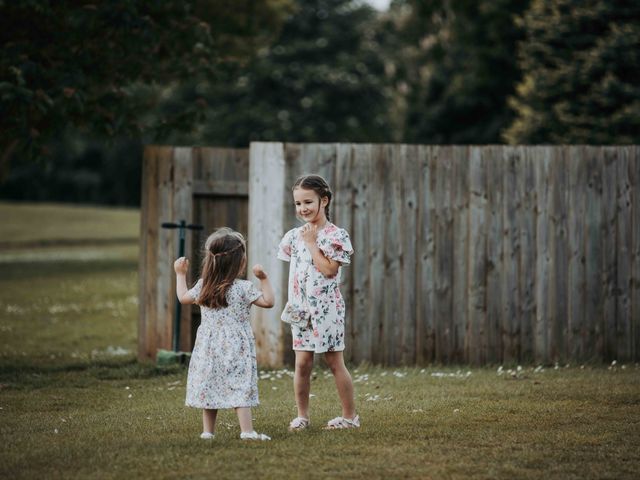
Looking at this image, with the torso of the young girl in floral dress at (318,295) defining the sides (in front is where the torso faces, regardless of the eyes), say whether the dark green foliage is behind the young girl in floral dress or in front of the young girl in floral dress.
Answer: behind

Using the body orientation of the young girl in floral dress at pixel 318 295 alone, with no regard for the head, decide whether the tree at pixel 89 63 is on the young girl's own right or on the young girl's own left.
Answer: on the young girl's own right

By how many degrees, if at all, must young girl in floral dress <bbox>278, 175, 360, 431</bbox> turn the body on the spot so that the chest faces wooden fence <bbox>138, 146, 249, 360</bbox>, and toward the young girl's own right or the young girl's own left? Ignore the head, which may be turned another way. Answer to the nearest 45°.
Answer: approximately 135° to the young girl's own right

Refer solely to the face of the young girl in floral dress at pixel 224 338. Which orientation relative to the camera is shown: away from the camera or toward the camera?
away from the camera

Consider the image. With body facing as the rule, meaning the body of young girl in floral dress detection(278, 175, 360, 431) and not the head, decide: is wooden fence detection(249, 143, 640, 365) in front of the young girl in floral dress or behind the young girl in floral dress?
behind

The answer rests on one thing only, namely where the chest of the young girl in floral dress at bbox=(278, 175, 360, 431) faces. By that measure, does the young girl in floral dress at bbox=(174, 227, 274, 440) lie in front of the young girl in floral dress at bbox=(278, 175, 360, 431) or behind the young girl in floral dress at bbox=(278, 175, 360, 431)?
in front

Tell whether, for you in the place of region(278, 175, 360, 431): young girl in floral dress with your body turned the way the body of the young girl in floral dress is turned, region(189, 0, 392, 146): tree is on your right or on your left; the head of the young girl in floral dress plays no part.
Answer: on your right

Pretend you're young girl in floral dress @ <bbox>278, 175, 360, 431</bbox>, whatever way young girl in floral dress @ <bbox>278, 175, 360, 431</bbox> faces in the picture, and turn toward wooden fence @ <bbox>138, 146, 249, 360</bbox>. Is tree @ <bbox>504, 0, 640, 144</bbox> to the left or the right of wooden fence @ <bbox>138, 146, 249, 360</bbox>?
right

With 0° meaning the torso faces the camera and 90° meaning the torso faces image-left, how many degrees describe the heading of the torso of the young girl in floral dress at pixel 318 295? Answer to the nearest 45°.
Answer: approximately 45°

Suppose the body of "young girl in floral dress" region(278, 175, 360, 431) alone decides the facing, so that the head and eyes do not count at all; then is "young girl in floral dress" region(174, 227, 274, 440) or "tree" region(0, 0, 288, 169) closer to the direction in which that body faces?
the young girl in floral dress
